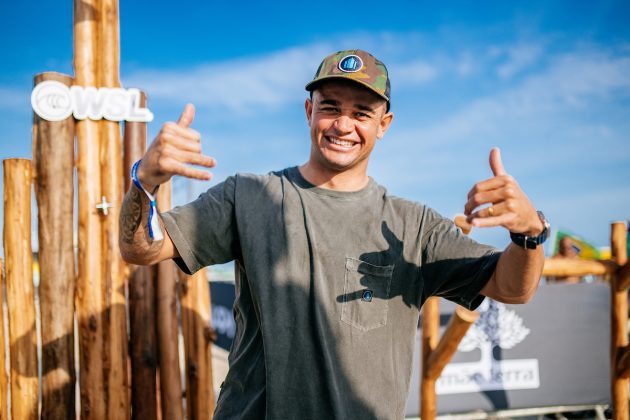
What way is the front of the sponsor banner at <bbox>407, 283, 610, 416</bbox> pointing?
toward the camera

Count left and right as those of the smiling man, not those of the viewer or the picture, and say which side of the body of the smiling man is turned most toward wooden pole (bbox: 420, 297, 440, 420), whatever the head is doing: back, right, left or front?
back

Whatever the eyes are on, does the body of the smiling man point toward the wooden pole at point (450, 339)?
no

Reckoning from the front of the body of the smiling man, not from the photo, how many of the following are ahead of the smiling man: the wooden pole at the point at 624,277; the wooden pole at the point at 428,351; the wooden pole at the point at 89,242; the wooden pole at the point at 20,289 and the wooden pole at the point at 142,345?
0

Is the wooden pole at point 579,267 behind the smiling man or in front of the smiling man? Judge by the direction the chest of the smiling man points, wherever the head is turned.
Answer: behind

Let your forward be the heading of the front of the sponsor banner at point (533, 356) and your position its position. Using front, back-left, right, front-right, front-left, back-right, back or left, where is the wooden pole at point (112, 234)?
front-right

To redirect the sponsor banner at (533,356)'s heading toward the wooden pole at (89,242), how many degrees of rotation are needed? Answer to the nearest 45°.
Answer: approximately 45° to its right

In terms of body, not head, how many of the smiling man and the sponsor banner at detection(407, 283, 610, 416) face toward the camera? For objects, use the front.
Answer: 2

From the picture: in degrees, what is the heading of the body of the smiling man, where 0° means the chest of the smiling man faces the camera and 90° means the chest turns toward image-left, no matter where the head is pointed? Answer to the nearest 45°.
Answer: approximately 0°

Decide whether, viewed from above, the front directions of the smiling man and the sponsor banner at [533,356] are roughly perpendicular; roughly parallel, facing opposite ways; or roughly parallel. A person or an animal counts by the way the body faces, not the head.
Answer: roughly parallel

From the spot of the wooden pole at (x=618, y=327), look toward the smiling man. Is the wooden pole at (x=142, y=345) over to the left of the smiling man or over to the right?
right

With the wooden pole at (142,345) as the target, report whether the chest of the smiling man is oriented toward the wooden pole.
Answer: no

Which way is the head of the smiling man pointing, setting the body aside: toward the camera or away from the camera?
toward the camera

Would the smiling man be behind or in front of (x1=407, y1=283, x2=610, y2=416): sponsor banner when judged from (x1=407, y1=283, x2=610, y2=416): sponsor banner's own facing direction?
in front

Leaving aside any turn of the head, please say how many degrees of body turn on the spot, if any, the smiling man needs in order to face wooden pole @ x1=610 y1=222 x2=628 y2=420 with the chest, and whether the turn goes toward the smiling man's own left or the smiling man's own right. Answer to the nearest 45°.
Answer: approximately 135° to the smiling man's own left
